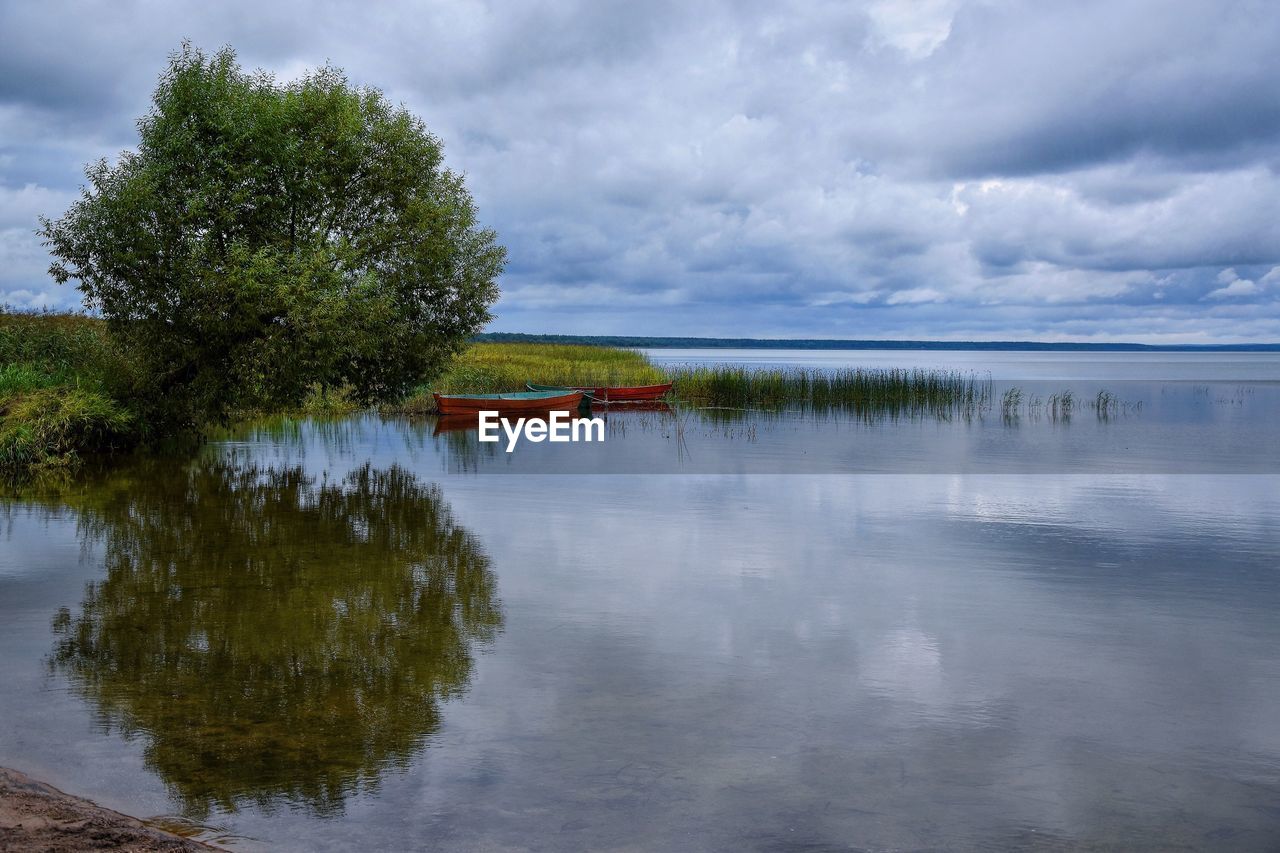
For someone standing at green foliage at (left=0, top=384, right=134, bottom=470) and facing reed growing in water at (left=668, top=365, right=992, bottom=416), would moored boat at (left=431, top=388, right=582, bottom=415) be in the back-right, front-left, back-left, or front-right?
front-left

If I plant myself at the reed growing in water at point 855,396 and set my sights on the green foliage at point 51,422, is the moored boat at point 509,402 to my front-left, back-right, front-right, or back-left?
front-right

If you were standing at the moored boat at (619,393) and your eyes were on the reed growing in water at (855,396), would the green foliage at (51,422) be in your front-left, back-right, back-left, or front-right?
back-right
